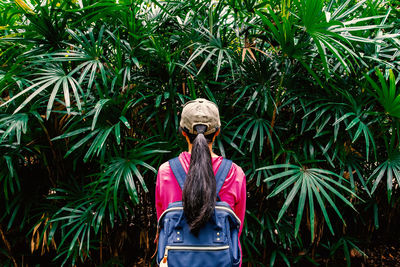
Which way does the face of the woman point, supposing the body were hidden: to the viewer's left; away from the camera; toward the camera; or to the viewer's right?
away from the camera

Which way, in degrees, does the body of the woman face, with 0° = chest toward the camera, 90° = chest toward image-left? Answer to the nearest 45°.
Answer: approximately 180°
